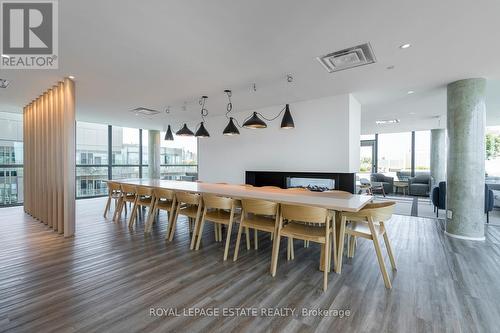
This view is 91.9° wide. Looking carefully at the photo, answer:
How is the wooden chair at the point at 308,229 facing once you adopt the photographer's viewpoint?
facing away from the viewer and to the right of the viewer

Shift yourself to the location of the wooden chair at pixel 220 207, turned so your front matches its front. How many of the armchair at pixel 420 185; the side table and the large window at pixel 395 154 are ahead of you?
3

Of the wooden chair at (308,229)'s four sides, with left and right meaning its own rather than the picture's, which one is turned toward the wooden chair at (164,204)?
left

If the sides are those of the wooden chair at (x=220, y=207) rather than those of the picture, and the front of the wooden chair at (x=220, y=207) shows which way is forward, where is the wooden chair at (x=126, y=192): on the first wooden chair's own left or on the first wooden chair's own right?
on the first wooden chair's own left

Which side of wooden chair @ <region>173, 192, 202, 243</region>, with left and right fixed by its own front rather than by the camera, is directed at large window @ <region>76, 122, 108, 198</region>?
left
